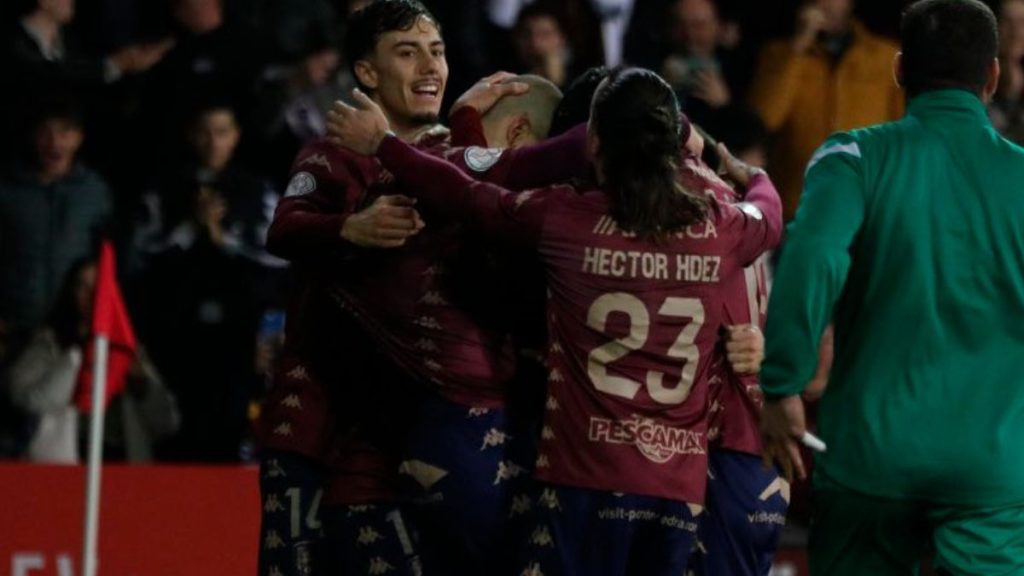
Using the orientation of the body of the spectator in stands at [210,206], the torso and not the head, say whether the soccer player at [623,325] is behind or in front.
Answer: in front

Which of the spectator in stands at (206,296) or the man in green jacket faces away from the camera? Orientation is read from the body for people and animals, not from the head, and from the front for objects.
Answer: the man in green jacket

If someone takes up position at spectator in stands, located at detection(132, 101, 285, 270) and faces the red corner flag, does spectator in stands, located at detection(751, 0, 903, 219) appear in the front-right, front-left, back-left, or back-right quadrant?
back-left

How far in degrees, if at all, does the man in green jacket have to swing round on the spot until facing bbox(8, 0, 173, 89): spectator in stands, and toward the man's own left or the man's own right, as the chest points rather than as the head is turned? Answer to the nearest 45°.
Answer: approximately 45° to the man's own left

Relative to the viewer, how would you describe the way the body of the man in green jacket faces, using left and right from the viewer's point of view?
facing away from the viewer

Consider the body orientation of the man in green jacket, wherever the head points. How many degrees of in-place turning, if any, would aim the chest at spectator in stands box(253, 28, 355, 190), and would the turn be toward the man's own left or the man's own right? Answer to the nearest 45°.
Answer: approximately 45° to the man's own left

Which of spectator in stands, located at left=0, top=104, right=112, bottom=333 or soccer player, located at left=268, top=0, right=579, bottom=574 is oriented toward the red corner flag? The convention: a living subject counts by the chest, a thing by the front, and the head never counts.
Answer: the spectator in stands

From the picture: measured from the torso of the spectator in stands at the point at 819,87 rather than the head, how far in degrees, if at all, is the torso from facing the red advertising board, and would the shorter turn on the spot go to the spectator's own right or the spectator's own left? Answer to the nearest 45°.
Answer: approximately 45° to the spectator's own right

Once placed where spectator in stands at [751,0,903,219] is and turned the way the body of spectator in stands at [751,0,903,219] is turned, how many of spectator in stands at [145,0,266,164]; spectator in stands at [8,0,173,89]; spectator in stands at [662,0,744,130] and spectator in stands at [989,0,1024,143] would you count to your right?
3

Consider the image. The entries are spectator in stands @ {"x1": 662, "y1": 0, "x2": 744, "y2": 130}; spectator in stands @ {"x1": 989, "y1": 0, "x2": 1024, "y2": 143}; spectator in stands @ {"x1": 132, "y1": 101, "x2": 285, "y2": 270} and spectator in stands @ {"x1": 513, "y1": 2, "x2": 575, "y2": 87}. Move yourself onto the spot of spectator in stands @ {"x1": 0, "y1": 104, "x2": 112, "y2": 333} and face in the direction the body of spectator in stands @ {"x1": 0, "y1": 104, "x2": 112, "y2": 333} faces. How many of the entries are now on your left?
4

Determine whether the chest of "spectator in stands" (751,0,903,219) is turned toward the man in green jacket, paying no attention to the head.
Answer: yes
